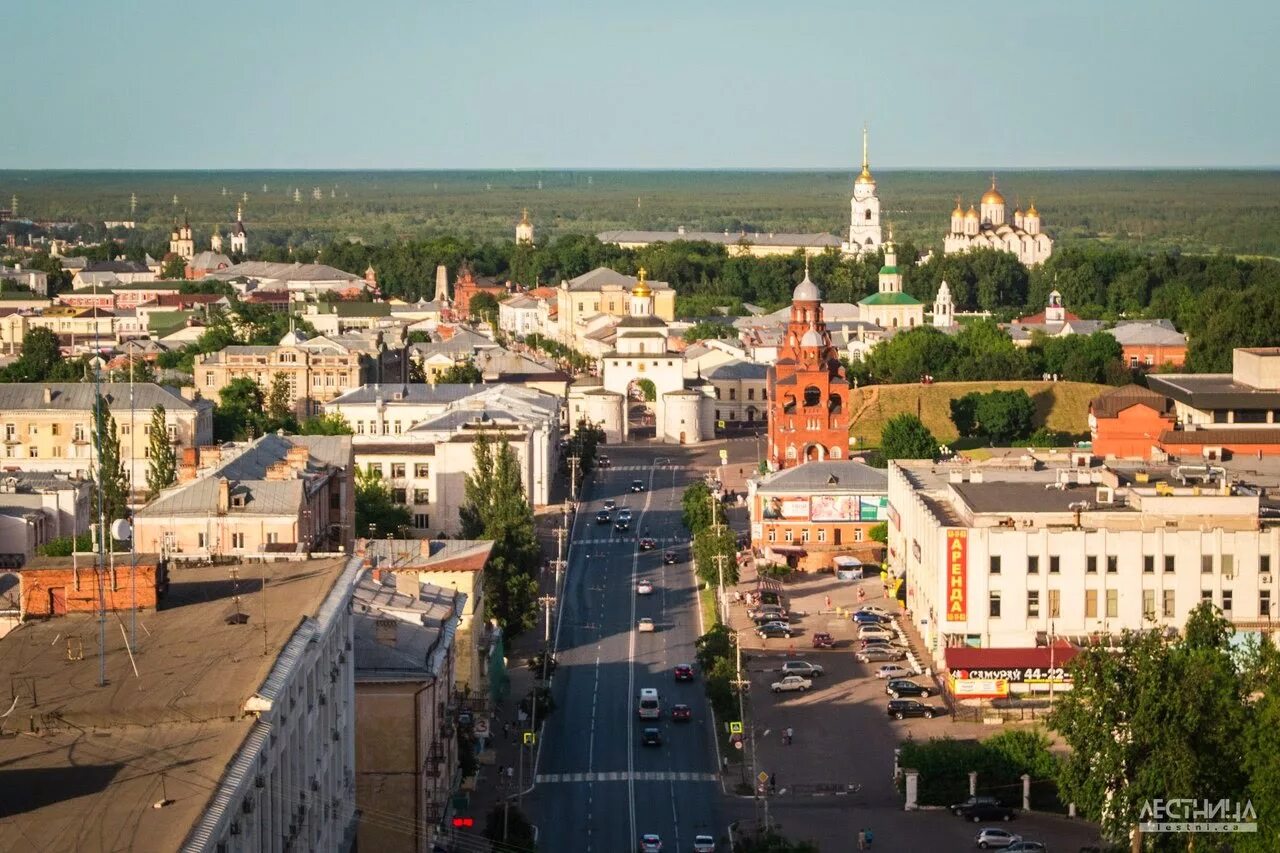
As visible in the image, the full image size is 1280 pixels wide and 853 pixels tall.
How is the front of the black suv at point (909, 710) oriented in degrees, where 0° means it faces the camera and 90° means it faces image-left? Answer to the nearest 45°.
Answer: approximately 270°

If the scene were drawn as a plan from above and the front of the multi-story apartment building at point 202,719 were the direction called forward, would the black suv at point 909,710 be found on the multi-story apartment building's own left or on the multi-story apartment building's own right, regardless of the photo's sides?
on the multi-story apartment building's own left

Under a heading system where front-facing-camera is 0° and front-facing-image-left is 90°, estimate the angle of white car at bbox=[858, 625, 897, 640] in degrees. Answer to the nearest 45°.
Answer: approximately 270°

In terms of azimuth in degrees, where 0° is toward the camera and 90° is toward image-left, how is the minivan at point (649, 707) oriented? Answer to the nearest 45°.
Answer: approximately 180°

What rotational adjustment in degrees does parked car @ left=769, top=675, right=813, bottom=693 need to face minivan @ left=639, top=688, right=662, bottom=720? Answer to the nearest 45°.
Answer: approximately 45° to its left

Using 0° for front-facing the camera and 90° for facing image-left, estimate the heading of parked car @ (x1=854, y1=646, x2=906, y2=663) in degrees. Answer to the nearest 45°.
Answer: approximately 270°

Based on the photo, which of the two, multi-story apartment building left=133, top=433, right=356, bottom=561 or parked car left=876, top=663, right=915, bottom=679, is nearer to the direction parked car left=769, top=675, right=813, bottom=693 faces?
the multi-story apartment building

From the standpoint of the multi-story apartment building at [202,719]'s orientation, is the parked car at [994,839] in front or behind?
in front

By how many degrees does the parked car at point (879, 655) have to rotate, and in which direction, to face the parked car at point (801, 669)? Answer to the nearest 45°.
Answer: approximately 135° to its right

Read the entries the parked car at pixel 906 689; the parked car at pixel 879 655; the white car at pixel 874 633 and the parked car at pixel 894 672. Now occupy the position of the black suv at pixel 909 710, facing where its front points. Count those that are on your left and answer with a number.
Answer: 4

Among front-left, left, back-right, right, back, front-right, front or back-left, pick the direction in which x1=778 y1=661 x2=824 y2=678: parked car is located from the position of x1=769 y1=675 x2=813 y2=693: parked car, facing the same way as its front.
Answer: right

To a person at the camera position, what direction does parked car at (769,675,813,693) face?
facing to the left of the viewer

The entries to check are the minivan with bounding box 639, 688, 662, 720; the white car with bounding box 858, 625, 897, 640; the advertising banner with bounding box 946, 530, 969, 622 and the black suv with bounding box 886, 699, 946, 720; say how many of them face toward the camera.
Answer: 1

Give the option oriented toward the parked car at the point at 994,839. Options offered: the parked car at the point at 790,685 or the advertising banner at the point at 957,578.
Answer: the advertising banner

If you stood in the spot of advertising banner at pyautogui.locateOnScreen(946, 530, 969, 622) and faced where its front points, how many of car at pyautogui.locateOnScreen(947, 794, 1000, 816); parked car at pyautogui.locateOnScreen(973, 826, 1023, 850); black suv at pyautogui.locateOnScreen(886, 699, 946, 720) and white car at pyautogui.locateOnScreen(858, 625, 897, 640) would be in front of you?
3

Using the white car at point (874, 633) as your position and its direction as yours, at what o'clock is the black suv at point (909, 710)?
The black suv is roughly at 3 o'clock from the white car.

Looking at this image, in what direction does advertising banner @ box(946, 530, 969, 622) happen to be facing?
toward the camera

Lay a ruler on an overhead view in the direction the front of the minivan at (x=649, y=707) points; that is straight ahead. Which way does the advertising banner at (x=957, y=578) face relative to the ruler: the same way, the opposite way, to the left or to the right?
the opposite way
